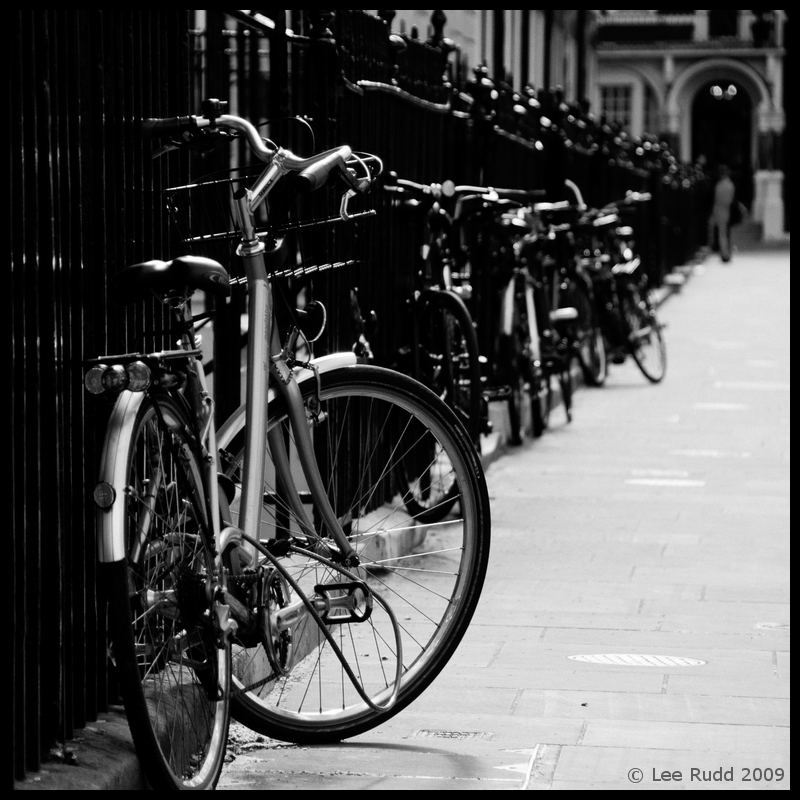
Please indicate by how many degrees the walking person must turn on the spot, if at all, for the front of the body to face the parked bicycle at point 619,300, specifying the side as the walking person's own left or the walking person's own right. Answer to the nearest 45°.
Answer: approximately 180°

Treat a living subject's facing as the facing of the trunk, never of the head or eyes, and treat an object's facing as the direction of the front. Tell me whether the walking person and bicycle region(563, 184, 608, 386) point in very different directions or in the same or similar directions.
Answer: very different directions

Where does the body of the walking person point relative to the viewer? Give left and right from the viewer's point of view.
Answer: facing away from the viewer
